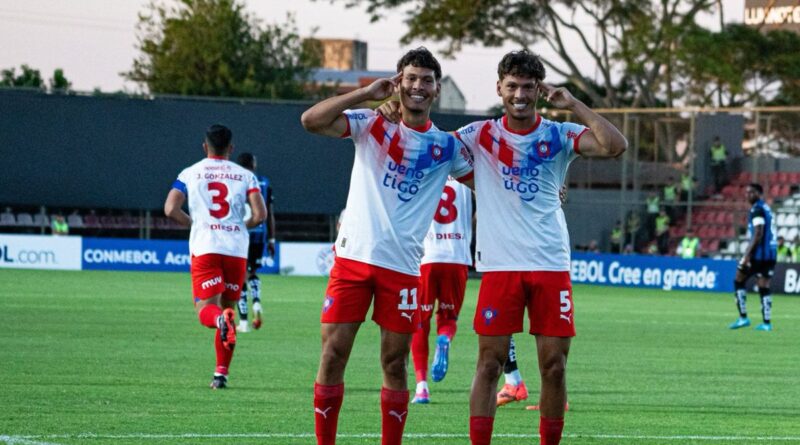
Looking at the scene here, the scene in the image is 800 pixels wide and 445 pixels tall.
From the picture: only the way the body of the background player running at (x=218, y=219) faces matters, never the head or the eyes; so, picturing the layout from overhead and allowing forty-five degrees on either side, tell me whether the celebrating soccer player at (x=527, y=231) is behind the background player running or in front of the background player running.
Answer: behind

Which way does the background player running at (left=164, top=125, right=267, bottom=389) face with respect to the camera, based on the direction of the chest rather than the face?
away from the camera

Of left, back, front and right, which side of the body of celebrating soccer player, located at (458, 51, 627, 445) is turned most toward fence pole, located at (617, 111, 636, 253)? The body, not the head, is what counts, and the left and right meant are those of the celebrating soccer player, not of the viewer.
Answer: back

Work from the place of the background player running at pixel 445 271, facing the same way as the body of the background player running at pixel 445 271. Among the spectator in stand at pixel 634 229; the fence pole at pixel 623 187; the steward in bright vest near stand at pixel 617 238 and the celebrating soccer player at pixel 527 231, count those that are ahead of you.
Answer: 3

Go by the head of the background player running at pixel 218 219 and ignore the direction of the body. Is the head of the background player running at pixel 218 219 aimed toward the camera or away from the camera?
away from the camera

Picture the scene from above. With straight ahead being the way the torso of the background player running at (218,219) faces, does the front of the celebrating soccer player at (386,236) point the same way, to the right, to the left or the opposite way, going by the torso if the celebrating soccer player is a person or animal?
the opposite way

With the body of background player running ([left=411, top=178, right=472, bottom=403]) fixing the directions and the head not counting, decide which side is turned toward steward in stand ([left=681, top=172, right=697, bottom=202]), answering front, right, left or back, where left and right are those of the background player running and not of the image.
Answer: front

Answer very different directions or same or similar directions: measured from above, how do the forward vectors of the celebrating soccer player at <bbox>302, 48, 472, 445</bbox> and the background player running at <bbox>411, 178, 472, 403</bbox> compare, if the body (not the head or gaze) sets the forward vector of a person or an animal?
very different directions

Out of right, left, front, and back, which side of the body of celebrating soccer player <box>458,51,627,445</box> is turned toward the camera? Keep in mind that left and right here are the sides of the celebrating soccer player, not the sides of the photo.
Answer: front
